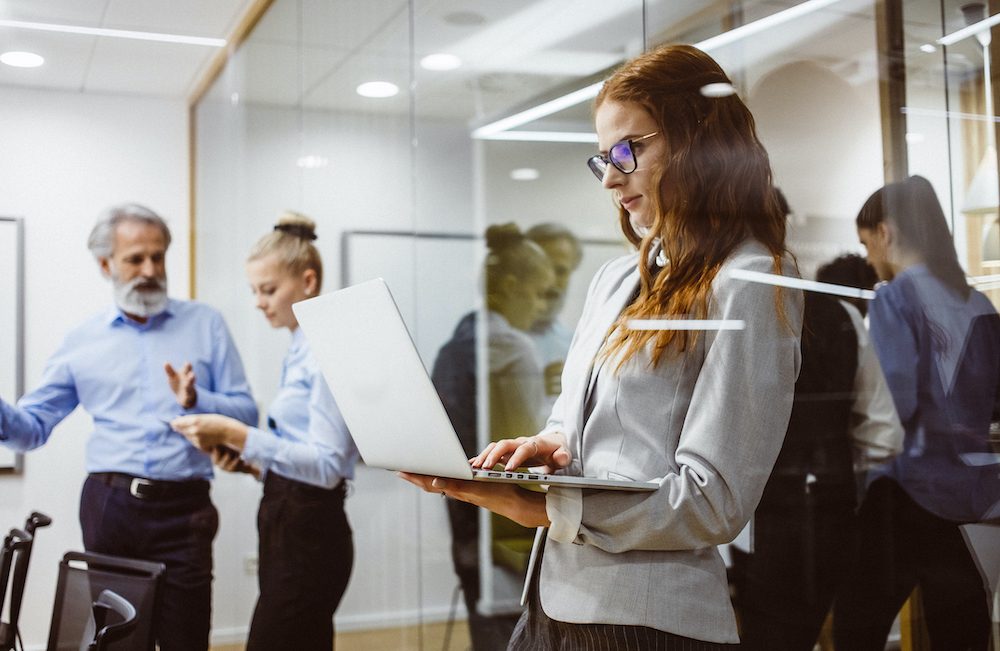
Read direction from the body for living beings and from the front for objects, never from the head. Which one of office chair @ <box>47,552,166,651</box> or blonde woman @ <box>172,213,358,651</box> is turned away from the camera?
the office chair

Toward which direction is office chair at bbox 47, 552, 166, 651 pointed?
away from the camera

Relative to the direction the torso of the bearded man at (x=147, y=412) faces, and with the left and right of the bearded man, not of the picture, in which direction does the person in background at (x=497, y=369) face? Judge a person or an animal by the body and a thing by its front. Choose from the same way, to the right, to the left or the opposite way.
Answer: to the left

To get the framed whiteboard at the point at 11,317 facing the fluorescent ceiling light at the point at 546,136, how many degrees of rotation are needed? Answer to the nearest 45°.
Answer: approximately 45° to its left

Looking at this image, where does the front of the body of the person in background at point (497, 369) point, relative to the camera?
to the viewer's right

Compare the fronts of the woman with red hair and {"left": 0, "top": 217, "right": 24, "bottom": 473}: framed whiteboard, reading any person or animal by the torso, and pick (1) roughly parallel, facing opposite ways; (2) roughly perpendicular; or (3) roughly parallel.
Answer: roughly perpendicular

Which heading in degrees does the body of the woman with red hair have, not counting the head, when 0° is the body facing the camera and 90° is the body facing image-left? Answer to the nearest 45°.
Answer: approximately 45°

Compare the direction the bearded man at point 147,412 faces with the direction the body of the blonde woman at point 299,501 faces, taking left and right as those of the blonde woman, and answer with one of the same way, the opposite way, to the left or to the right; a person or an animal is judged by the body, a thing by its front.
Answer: to the left

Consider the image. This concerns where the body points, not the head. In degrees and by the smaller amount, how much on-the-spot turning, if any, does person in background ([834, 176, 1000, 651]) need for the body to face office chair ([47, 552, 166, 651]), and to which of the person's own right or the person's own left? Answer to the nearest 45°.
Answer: approximately 45° to the person's own left
